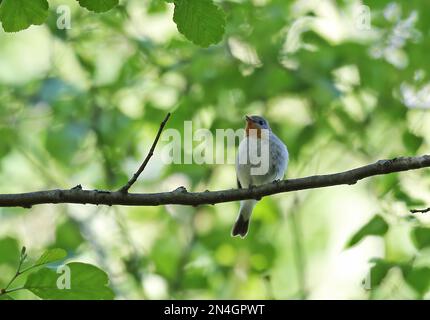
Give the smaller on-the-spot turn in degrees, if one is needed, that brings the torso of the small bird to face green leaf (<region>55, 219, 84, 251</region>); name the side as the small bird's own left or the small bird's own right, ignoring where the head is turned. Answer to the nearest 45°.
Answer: approximately 135° to the small bird's own right

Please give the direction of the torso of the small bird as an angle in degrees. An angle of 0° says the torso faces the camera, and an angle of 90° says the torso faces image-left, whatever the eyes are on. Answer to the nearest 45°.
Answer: approximately 0°
